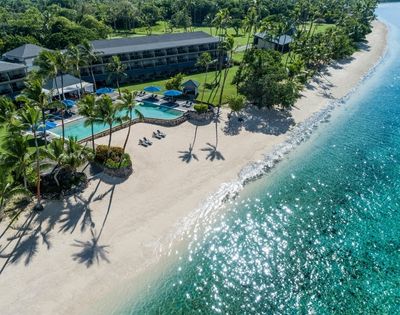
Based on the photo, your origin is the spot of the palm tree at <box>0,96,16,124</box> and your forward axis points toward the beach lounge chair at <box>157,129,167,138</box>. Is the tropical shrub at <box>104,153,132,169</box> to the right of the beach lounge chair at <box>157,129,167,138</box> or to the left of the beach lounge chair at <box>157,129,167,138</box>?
right

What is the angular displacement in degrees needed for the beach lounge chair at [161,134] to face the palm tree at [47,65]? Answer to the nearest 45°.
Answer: approximately 135° to its right

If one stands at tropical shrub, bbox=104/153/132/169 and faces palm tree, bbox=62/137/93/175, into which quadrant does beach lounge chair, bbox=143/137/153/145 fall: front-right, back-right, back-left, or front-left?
back-right

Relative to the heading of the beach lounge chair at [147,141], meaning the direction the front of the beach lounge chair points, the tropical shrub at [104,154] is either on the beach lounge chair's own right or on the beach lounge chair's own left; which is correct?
on the beach lounge chair's own right

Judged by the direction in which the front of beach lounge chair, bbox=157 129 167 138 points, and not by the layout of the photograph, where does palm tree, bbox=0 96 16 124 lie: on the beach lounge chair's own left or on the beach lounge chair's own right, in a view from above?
on the beach lounge chair's own right

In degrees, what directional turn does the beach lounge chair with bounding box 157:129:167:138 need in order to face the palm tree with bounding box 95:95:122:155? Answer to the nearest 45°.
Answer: approximately 90° to its right

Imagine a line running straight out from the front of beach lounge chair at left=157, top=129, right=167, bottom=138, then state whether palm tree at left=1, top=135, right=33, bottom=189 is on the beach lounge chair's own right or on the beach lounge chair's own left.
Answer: on the beach lounge chair's own right

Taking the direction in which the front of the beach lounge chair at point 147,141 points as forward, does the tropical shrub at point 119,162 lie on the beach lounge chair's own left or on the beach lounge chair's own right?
on the beach lounge chair's own right

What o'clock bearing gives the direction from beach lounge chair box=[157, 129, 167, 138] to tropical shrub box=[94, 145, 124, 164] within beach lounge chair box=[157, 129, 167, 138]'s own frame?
The tropical shrub is roughly at 3 o'clock from the beach lounge chair.

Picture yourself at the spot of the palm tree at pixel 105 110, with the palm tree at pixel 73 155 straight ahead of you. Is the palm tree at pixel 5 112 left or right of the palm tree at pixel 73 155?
right

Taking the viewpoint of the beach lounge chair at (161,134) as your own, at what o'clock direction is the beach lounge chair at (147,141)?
the beach lounge chair at (147,141) is roughly at 3 o'clock from the beach lounge chair at (161,134).

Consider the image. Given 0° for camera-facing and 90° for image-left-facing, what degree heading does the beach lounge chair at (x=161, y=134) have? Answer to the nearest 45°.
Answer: approximately 315°
